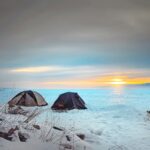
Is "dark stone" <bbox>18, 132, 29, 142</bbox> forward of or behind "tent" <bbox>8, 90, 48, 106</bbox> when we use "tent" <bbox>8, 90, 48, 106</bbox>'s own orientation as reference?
forward

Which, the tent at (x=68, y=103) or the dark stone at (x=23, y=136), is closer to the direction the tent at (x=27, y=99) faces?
the dark stone

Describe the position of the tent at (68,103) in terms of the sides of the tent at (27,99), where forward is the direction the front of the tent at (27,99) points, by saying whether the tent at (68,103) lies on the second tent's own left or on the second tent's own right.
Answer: on the second tent's own left

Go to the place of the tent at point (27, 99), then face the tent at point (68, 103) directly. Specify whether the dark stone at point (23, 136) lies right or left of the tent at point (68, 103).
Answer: right

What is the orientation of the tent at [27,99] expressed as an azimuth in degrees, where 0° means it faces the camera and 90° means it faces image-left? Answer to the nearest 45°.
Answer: approximately 0°
